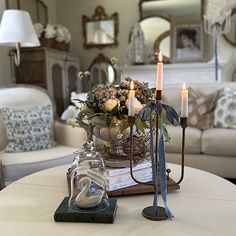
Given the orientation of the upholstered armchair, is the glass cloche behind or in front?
in front

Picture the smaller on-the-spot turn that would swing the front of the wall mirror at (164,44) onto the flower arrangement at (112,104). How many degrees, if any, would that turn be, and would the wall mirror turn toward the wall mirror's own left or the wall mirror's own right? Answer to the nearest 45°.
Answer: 0° — it already faces it

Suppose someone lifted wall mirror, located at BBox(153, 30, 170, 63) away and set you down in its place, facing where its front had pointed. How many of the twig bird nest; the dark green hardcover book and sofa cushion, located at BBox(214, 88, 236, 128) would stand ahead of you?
3

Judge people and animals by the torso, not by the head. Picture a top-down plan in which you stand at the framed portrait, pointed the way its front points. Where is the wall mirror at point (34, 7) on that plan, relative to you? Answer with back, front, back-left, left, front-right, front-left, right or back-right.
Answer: right

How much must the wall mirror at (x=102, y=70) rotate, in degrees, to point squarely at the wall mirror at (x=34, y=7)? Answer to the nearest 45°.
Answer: approximately 90° to its right

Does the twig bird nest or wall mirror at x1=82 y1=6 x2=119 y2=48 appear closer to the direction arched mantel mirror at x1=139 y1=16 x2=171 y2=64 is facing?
the twig bird nest

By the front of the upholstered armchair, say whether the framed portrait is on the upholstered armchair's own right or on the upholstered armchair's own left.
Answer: on the upholstered armchair's own left

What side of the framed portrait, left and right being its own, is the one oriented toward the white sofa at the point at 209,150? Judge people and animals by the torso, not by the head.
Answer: front

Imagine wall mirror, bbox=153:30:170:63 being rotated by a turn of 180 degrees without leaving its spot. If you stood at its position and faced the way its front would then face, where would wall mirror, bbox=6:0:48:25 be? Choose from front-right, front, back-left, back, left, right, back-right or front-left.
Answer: left

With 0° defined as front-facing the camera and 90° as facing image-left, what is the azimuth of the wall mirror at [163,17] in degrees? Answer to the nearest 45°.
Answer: approximately 0°
